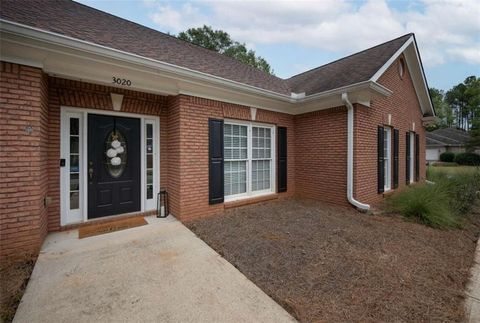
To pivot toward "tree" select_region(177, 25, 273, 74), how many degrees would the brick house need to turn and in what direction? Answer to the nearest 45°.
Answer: approximately 135° to its left

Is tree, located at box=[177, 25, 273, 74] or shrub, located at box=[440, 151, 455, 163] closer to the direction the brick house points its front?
the shrub

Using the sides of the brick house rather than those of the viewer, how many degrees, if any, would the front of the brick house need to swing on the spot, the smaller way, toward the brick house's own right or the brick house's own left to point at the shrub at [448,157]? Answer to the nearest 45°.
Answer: approximately 90° to the brick house's own left

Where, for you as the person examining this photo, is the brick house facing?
facing the viewer and to the right of the viewer

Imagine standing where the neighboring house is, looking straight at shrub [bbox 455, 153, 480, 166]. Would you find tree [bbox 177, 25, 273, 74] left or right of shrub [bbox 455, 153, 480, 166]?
right

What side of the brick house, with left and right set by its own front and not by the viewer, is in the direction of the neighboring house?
left
